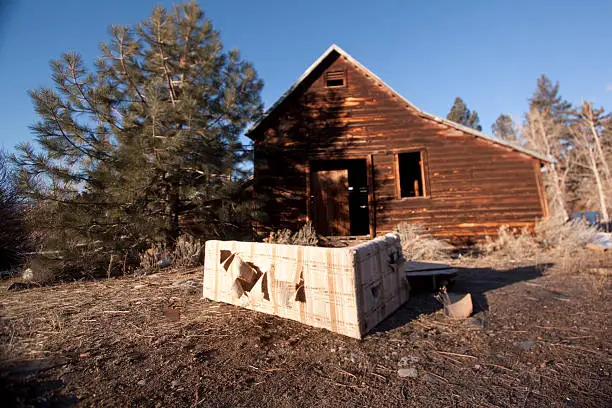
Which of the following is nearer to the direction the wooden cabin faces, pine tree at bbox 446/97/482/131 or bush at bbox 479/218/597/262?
the bush

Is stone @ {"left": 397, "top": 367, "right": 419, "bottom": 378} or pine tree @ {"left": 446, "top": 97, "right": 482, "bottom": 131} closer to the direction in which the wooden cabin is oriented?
the stone

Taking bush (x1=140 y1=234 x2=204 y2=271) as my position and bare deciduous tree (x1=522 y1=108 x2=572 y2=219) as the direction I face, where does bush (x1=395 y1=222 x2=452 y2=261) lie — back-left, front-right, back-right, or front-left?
front-right

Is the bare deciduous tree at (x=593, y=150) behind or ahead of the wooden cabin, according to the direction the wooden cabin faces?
behind

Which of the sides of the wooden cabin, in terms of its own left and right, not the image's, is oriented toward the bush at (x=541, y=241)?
left

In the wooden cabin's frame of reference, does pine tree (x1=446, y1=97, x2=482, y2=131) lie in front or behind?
behind

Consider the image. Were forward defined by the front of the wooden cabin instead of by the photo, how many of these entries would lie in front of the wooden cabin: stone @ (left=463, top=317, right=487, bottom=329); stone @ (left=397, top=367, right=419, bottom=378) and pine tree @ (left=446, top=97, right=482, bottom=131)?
2

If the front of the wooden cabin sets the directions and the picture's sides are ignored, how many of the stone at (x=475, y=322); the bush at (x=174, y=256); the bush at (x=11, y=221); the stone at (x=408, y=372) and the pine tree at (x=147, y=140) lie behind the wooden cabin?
0

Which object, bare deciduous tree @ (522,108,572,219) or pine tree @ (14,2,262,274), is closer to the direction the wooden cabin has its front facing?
the pine tree

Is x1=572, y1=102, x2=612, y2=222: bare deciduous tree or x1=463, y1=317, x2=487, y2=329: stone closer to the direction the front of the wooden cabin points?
the stone

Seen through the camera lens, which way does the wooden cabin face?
facing the viewer

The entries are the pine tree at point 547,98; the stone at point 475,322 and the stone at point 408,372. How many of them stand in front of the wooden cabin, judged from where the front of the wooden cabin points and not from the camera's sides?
2

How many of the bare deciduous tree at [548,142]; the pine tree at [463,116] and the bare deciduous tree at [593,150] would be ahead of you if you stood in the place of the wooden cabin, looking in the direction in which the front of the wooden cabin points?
0

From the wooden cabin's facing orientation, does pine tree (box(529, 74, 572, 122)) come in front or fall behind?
behind

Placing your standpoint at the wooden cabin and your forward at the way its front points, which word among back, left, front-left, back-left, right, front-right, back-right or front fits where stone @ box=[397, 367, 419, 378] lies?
front

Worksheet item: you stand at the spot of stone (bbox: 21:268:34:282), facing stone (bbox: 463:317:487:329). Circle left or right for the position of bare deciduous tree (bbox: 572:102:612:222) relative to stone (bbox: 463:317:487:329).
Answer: left

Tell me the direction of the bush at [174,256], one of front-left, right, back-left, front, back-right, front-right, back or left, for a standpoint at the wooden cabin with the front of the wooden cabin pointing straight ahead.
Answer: front-right

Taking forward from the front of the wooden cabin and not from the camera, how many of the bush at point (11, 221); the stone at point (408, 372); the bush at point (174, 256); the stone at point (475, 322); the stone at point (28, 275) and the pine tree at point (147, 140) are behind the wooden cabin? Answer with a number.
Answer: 0

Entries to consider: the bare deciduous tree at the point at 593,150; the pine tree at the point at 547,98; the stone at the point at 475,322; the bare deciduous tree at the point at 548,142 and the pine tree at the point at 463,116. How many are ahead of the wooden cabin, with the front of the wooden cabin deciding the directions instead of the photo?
1

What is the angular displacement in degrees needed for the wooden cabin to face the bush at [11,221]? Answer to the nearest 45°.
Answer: approximately 45° to its right
